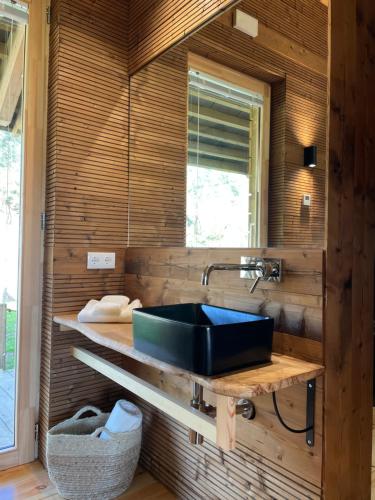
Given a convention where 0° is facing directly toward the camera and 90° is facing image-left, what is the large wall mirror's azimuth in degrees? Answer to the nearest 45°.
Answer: approximately 45°

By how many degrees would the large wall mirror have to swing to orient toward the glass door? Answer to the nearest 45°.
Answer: approximately 45° to its right
